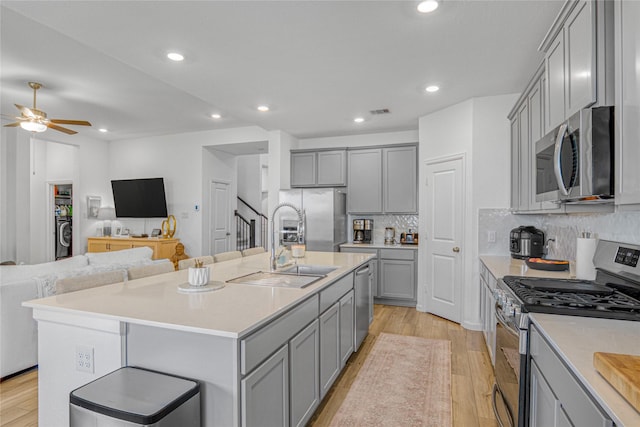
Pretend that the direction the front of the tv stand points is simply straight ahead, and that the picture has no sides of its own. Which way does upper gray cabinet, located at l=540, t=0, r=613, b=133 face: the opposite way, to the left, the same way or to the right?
to the right

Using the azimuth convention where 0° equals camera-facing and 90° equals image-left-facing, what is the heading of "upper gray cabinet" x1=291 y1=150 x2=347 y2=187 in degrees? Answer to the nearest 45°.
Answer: approximately 0°

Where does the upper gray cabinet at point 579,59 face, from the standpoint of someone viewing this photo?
facing to the left of the viewer

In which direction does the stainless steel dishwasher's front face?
to the viewer's right

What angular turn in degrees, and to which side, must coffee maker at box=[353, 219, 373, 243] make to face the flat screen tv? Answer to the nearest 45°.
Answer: approximately 90° to its right

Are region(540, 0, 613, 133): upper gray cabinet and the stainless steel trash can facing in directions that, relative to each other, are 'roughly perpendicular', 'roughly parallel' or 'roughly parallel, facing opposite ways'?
roughly perpendicular

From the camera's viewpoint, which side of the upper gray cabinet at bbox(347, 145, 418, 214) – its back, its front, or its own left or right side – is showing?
front

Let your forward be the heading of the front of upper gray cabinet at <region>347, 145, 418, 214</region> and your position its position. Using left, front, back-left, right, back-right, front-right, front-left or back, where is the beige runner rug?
front

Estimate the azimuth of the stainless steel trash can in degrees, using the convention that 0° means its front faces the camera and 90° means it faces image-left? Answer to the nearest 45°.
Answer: approximately 45°

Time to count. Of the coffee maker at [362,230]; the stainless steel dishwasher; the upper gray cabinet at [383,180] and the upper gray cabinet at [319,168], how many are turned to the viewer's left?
0

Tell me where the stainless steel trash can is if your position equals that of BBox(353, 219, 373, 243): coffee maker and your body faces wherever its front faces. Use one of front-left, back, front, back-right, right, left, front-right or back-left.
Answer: front

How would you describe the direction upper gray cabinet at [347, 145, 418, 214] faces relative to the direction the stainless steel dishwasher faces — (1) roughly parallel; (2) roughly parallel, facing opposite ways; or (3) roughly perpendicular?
roughly perpendicular

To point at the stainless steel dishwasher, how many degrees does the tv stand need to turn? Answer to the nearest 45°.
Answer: approximately 90° to its left

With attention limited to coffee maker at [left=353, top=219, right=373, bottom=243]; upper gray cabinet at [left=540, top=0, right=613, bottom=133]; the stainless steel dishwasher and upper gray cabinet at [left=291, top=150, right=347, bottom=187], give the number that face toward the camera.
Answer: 2

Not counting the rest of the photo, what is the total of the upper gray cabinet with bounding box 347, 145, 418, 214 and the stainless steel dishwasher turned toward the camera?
1
